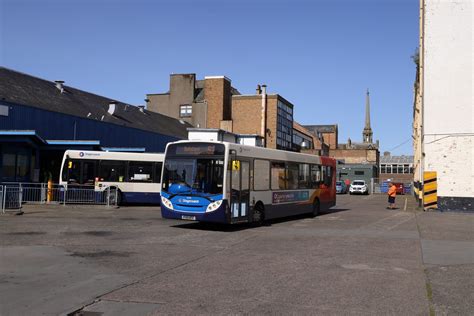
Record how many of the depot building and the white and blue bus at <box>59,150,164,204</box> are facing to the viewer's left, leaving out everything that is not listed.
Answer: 1

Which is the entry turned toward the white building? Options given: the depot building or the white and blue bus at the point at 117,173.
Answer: the depot building

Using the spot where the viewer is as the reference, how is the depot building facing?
facing the viewer and to the right of the viewer

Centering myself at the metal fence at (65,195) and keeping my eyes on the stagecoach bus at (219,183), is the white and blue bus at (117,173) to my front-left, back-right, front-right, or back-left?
front-left

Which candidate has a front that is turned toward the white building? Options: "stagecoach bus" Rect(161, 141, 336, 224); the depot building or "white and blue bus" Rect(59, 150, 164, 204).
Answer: the depot building

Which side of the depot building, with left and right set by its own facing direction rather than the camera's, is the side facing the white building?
front

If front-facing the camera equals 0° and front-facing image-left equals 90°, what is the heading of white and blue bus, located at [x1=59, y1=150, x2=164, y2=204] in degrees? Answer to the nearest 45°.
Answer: approximately 90°

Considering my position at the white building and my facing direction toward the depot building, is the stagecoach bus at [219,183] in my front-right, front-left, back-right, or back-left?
front-left

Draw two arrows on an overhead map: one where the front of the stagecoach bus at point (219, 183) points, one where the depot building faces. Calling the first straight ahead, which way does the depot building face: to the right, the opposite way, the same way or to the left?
to the left

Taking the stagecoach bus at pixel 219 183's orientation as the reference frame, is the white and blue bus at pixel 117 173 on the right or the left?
on its right

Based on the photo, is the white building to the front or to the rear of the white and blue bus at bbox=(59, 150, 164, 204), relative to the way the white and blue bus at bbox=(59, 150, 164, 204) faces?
to the rear

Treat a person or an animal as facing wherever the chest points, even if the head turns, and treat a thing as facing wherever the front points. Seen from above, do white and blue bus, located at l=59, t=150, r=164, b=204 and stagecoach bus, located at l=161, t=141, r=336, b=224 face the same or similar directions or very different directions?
same or similar directions

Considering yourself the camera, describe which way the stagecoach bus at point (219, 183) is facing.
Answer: facing the viewer and to the left of the viewer
